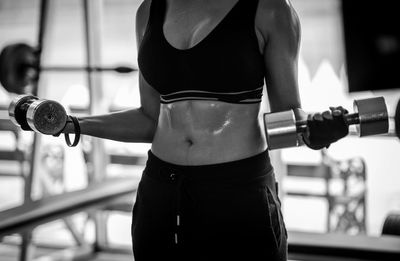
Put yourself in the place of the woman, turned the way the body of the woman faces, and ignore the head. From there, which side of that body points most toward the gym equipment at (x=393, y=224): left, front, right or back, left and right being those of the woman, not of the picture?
back

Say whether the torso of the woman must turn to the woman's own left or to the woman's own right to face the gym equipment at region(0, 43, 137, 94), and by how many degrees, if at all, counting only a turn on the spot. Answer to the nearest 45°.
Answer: approximately 90° to the woman's own right

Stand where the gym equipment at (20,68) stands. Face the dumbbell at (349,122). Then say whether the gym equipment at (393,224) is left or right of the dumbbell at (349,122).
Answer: left

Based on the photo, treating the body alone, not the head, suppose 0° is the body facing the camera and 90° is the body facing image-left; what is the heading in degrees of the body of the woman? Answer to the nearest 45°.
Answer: approximately 45°
